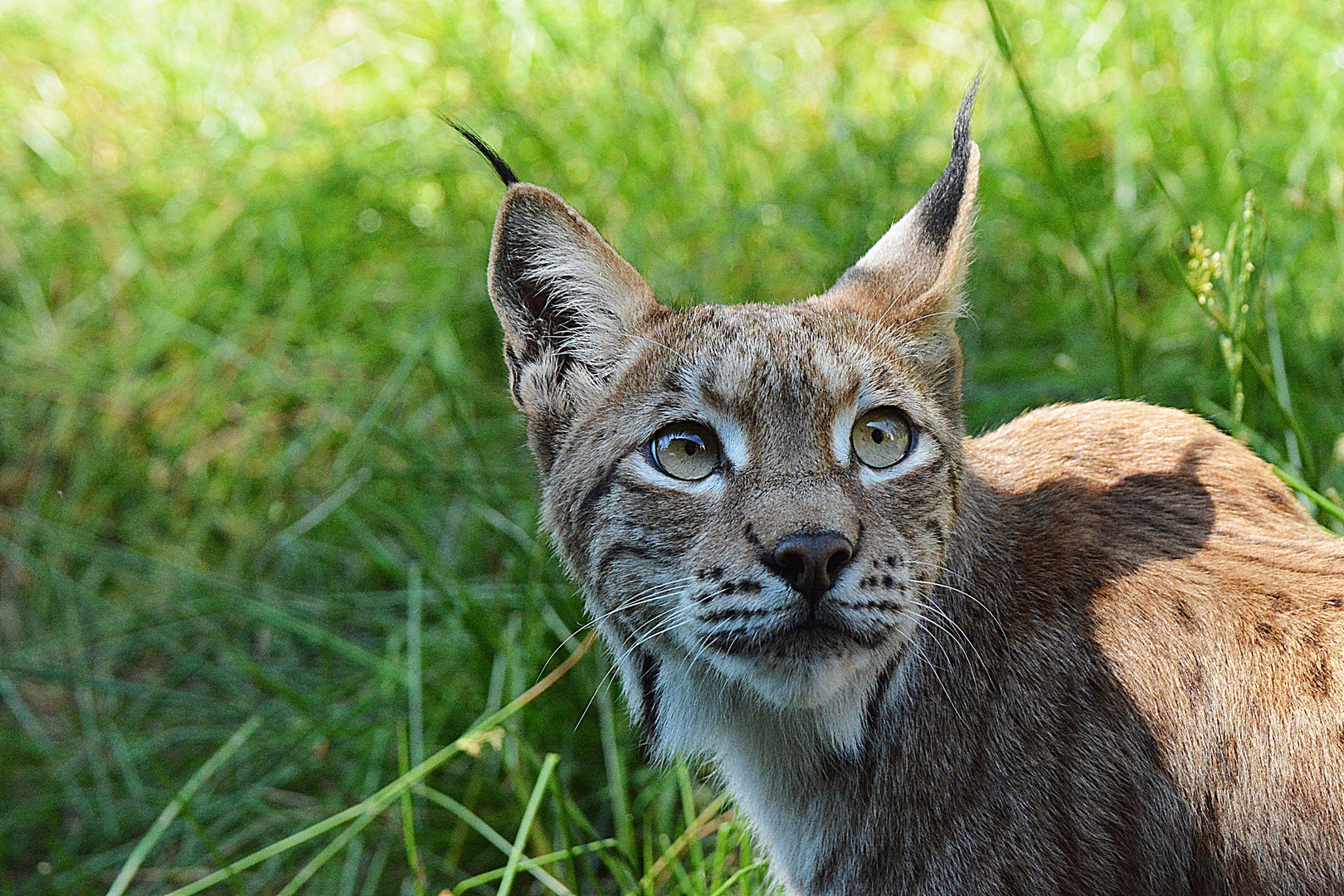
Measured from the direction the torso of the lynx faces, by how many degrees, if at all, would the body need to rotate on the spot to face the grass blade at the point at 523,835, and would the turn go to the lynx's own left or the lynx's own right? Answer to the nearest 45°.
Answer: approximately 45° to the lynx's own right

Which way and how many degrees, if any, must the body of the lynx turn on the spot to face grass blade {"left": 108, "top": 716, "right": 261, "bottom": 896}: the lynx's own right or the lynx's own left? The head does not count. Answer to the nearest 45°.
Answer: approximately 45° to the lynx's own right

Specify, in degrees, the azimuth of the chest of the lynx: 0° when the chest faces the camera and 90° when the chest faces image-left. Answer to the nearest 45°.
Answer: approximately 45°
